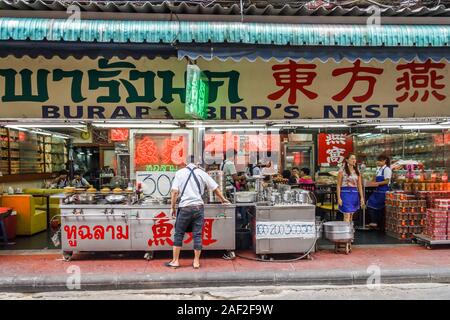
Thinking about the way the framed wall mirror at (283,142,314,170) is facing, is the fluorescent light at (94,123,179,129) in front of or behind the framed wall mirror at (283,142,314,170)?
in front

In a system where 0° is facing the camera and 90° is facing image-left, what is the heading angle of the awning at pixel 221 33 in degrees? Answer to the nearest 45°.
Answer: approximately 0°

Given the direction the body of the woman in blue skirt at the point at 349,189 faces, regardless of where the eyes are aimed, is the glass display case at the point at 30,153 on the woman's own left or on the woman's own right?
on the woman's own right

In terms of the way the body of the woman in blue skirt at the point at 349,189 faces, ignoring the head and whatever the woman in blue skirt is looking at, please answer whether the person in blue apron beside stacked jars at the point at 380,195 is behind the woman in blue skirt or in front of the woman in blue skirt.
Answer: behind

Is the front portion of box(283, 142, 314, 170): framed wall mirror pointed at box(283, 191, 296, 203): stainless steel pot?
yes

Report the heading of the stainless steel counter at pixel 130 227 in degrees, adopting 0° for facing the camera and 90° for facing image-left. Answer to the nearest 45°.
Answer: approximately 0°

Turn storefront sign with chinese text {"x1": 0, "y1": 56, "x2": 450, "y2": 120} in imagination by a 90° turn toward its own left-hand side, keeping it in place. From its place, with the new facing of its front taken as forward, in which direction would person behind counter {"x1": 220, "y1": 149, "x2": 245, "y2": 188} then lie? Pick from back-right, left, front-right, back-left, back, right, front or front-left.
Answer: left

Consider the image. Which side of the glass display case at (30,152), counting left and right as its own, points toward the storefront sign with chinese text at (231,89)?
front

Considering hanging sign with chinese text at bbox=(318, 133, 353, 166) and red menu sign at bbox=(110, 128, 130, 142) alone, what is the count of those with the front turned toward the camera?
2

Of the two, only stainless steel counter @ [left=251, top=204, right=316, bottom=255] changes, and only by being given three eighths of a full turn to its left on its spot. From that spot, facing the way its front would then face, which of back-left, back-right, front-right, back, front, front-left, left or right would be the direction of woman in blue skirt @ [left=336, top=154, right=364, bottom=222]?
front

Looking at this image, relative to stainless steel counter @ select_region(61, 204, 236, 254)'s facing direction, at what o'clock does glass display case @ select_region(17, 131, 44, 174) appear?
The glass display case is roughly at 5 o'clock from the stainless steel counter.

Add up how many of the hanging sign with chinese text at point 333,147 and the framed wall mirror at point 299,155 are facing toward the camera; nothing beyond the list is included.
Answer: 2
